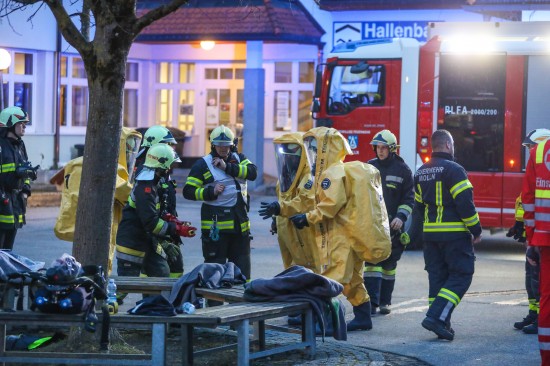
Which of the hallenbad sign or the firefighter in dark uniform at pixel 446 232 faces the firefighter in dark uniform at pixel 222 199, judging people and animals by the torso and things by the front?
the hallenbad sign

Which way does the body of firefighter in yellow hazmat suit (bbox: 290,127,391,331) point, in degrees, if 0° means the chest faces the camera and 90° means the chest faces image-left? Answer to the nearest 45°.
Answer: approximately 90°

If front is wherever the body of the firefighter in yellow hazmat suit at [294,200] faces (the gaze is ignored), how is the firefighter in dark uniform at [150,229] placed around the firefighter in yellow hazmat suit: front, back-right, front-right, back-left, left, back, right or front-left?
front-right

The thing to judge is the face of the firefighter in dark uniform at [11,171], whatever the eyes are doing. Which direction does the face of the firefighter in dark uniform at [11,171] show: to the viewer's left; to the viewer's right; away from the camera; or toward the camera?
to the viewer's right

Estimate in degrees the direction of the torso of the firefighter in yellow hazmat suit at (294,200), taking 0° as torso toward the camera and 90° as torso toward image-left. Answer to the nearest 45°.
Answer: approximately 45°

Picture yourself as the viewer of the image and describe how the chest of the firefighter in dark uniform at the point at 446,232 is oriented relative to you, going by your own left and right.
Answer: facing away from the viewer and to the right of the viewer

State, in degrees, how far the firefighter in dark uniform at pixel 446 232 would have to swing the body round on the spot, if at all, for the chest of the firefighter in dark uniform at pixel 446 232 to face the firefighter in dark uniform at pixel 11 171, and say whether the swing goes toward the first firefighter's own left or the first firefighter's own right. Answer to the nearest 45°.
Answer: approximately 135° to the first firefighter's own left

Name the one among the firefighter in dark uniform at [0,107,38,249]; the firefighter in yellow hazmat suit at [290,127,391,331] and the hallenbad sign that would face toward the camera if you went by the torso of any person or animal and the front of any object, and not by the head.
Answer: the hallenbad sign

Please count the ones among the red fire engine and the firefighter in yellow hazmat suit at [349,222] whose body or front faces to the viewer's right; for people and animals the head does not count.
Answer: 0

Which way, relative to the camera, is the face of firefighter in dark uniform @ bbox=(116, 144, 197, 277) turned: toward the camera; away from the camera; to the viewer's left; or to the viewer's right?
to the viewer's right

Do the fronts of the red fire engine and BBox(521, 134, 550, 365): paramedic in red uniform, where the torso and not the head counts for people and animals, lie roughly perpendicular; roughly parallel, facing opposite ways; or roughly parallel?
roughly perpendicular

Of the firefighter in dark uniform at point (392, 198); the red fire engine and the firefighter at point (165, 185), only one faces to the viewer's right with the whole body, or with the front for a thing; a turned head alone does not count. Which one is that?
the firefighter

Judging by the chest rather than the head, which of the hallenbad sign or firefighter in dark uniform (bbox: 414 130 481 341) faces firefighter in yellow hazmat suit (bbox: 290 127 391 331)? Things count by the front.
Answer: the hallenbad sign
